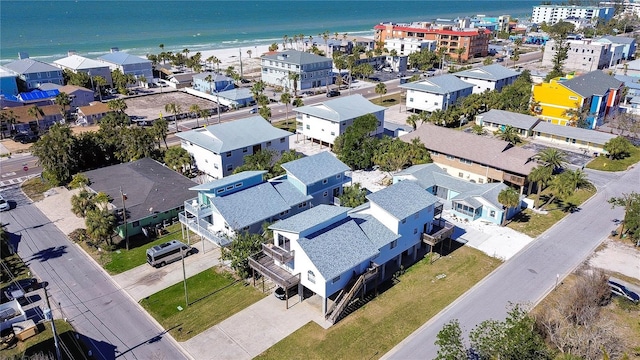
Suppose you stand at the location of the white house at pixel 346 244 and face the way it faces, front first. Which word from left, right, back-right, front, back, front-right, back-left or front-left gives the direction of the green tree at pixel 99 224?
front-right

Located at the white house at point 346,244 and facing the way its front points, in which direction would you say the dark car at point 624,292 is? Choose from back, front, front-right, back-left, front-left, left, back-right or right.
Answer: back-left

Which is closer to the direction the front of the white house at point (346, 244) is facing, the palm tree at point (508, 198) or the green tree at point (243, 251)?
the green tree

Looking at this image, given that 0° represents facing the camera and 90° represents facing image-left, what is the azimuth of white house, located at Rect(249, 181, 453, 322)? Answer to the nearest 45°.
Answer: approximately 45°

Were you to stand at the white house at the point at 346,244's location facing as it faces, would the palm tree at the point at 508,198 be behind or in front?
behind

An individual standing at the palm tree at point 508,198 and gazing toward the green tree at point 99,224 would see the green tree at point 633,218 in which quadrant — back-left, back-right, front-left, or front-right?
back-left

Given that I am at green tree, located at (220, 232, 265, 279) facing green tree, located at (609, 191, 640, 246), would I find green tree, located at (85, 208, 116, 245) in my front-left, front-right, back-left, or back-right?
back-left

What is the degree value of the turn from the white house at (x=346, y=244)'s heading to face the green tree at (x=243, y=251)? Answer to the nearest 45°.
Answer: approximately 45° to its right

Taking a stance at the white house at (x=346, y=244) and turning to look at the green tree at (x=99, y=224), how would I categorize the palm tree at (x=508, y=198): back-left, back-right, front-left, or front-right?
back-right

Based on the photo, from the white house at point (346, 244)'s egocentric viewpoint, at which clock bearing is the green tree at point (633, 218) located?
The green tree is roughly at 7 o'clock from the white house.
